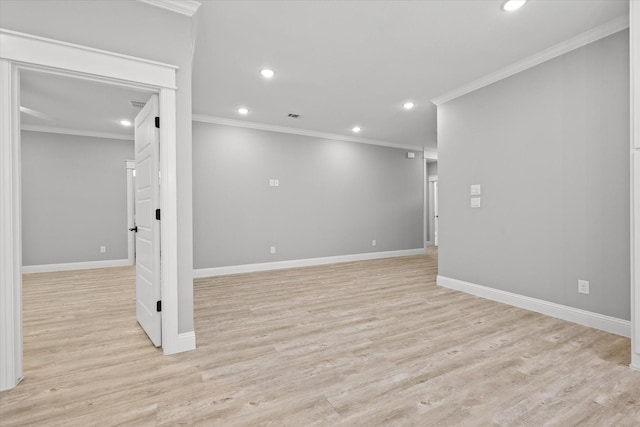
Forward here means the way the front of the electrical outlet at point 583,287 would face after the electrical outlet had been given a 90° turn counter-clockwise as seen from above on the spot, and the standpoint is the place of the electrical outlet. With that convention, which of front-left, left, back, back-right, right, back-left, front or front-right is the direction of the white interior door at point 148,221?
back-right

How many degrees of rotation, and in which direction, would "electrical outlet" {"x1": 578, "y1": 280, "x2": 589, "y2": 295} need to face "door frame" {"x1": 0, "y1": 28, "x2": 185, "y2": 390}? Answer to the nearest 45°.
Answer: approximately 45° to its right
